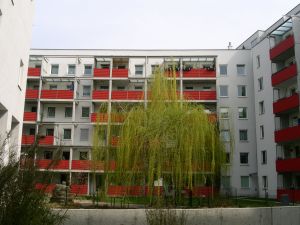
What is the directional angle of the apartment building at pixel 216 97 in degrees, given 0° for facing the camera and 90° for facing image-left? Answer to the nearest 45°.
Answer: approximately 0°

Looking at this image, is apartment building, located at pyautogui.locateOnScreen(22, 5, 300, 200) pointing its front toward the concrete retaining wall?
yes

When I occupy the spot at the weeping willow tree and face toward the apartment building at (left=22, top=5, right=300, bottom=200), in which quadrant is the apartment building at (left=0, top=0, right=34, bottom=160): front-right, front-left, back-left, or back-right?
back-left

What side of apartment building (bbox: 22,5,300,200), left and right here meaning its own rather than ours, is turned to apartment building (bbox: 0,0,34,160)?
front

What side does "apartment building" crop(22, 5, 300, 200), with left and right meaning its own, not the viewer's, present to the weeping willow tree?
front
